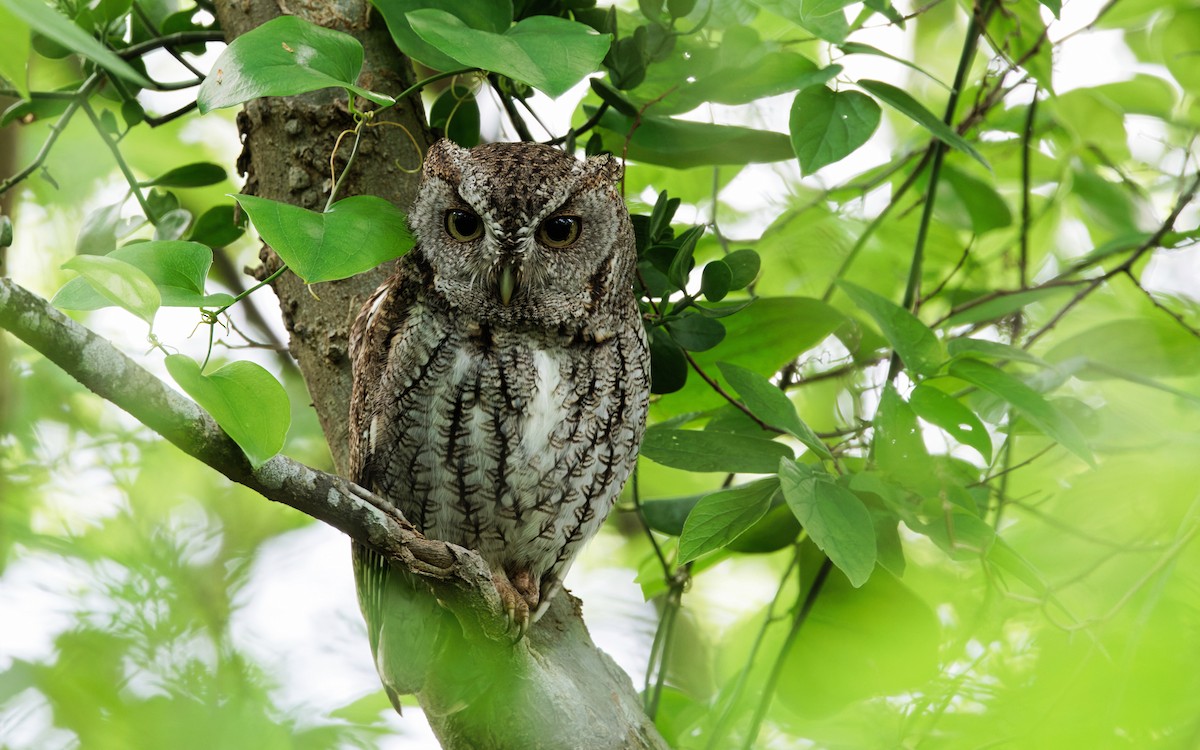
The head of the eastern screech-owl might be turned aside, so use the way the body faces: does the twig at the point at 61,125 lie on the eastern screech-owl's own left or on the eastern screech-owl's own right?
on the eastern screech-owl's own right

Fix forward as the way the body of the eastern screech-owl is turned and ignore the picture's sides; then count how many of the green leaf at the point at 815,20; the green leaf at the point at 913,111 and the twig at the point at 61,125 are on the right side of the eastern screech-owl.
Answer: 1

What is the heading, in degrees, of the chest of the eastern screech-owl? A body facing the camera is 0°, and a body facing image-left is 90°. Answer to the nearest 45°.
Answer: approximately 0°
